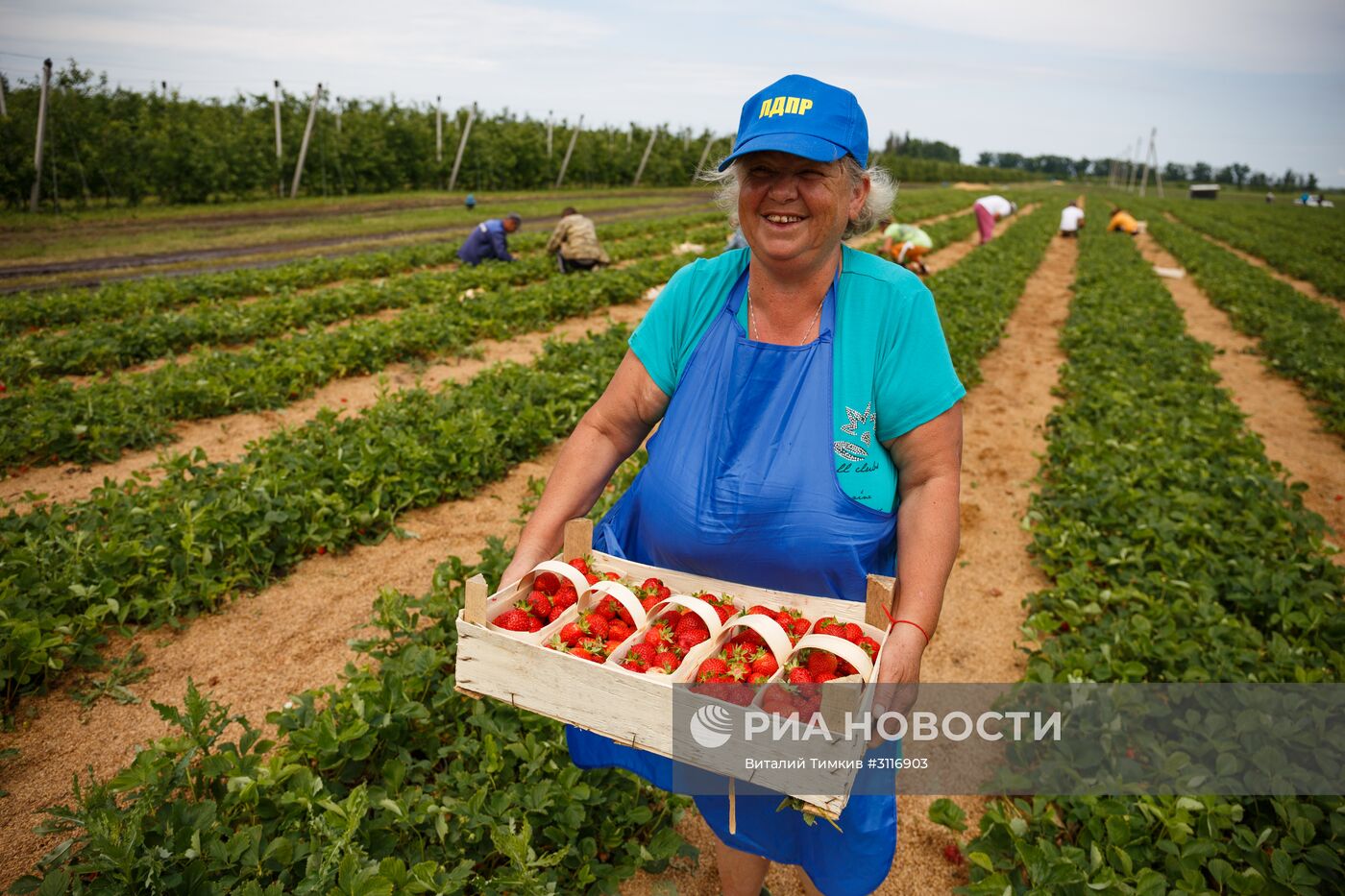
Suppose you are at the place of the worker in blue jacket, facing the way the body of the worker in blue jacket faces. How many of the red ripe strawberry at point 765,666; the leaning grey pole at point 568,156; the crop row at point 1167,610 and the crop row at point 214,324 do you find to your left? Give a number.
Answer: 1

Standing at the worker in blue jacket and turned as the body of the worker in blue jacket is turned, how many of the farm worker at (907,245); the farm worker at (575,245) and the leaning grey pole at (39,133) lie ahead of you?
2

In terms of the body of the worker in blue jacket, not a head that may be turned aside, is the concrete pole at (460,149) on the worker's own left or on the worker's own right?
on the worker's own left

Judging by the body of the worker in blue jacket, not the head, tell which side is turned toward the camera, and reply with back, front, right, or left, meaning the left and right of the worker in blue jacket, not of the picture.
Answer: right

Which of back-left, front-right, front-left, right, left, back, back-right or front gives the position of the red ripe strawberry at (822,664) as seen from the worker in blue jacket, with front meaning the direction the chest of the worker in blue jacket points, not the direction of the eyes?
right

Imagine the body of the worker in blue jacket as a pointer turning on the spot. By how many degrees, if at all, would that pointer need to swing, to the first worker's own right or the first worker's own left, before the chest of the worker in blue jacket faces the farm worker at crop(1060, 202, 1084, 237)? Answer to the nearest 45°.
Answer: approximately 45° to the first worker's own left

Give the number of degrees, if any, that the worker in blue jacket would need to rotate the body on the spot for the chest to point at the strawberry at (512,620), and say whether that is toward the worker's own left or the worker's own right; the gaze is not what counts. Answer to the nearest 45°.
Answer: approximately 90° to the worker's own right

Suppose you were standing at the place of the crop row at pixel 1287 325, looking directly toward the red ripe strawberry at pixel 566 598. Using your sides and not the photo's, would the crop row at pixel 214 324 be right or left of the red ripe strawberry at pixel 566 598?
right

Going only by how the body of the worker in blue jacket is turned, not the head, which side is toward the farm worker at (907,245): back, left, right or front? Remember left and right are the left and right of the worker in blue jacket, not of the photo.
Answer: front

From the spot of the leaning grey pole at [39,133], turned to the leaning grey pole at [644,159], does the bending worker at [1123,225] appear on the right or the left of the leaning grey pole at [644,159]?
right
